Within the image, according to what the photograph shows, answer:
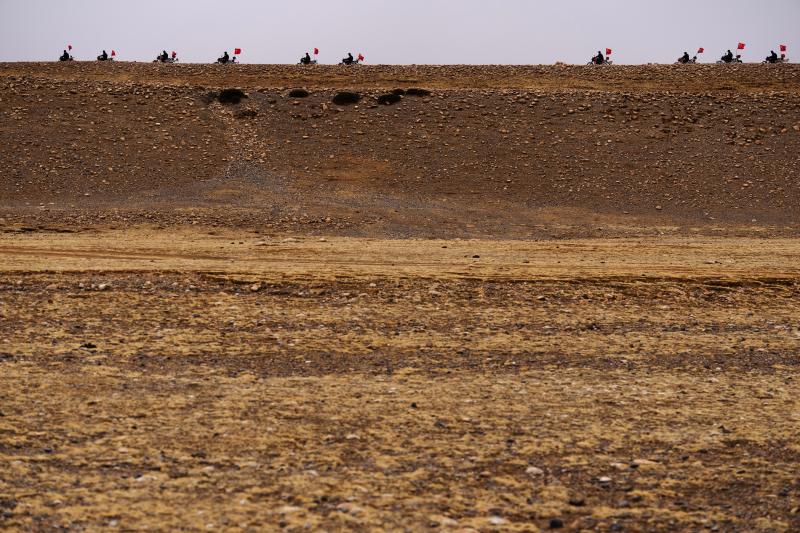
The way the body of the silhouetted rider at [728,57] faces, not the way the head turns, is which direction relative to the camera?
to the viewer's left

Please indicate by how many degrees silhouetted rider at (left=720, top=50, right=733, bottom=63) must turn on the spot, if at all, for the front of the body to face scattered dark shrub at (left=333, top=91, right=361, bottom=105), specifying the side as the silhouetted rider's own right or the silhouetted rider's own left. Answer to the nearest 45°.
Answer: approximately 45° to the silhouetted rider's own left

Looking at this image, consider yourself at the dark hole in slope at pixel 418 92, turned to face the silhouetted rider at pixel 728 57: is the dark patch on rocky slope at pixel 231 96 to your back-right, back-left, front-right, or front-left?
back-left

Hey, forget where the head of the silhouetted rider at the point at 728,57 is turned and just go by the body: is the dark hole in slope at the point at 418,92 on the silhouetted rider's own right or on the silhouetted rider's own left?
on the silhouetted rider's own left

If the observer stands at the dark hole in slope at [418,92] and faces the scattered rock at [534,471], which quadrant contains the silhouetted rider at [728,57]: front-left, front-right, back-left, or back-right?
back-left

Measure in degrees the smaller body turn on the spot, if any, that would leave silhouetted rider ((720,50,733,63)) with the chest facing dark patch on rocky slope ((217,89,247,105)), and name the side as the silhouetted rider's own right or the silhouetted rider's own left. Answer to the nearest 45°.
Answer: approximately 45° to the silhouetted rider's own left

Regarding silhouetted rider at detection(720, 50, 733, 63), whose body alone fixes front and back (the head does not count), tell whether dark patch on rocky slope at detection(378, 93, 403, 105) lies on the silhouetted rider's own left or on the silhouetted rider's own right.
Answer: on the silhouetted rider's own left
